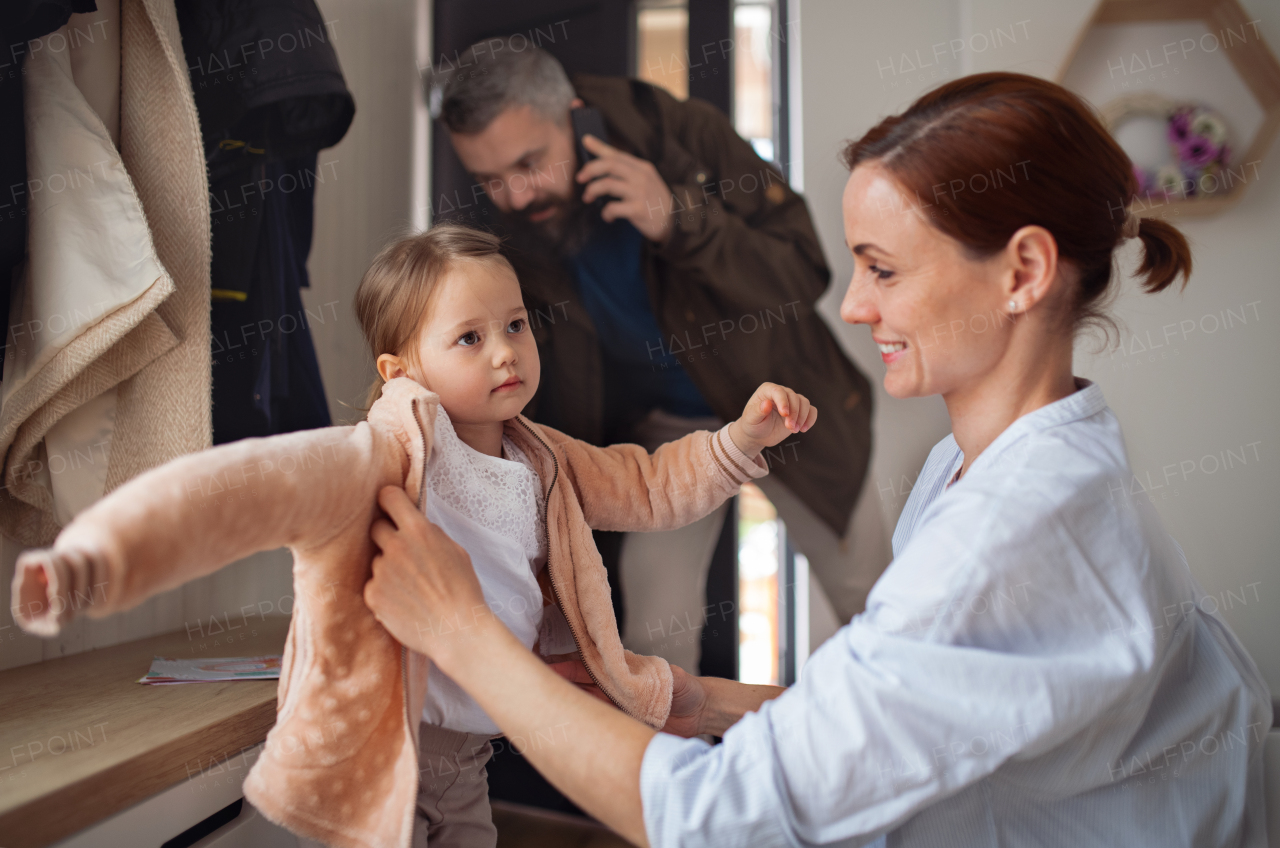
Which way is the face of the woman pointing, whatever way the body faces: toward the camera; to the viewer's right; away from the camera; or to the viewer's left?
to the viewer's left

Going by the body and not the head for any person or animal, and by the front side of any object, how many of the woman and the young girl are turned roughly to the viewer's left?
1

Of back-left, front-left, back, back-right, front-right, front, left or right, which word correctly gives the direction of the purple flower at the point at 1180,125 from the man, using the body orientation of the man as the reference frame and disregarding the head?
back-left

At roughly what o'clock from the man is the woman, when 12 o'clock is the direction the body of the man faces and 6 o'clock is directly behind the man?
The woman is roughly at 10 o'clock from the man.

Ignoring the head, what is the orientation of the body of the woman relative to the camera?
to the viewer's left

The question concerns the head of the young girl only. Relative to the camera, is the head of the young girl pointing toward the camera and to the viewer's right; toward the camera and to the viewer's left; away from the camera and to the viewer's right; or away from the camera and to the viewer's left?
toward the camera and to the viewer's right

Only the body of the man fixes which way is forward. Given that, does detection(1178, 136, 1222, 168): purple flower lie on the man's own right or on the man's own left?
on the man's own left

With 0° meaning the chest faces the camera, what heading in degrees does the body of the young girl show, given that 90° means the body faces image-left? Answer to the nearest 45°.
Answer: approximately 315°

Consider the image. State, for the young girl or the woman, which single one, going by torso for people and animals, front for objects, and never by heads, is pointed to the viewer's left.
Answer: the woman

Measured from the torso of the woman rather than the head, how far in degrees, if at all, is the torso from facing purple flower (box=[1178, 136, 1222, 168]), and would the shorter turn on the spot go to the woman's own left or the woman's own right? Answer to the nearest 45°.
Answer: approximately 135° to the woman's own right

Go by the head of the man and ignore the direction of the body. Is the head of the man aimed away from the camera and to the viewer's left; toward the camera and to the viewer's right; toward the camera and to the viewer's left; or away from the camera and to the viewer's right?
toward the camera and to the viewer's left

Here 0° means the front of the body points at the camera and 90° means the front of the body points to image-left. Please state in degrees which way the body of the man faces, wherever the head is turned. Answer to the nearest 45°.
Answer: approximately 45°
